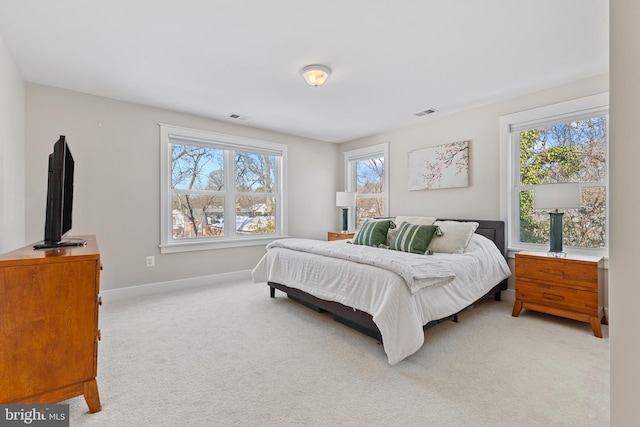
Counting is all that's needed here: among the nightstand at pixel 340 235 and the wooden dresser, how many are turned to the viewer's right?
1

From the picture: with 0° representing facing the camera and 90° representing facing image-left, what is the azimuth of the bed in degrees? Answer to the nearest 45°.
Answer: approximately 45°

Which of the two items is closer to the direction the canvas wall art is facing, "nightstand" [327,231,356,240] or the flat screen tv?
the flat screen tv

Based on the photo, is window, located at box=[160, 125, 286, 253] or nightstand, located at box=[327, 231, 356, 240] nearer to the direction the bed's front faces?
the window

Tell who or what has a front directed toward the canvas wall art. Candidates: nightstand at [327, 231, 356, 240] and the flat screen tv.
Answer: the flat screen tv

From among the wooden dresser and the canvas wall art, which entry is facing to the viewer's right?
the wooden dresser

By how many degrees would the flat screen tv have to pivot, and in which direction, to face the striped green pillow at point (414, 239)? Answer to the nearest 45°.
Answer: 0° — it already faces it

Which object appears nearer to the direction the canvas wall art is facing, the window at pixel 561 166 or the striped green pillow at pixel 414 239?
the striped green pillow

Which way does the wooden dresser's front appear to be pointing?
to the viewer's right

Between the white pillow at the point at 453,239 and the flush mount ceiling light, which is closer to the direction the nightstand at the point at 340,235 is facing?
the flush mount ceiling light

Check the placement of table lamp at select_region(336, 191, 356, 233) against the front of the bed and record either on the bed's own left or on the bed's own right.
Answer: on the bed's own right

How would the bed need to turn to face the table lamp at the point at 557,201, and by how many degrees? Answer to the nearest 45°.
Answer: approximately 135° to its left

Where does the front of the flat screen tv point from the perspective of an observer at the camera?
facing to the right of the viewer

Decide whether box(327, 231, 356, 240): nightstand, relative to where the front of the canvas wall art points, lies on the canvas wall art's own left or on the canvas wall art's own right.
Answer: on the canvas wall art's own right
